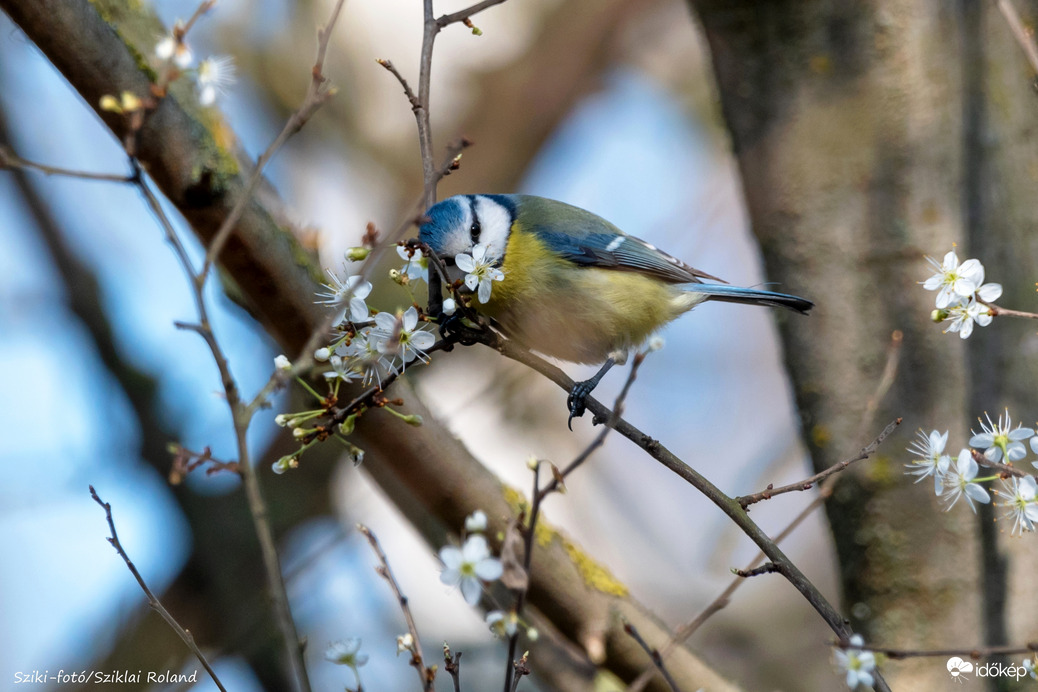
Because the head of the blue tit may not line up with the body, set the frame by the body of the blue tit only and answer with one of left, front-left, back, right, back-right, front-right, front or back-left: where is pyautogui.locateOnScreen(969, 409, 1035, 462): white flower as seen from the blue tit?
back-left

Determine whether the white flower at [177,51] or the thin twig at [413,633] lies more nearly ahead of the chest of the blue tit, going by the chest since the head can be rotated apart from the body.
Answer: the white flower

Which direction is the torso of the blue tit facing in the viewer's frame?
to the viewer's left
